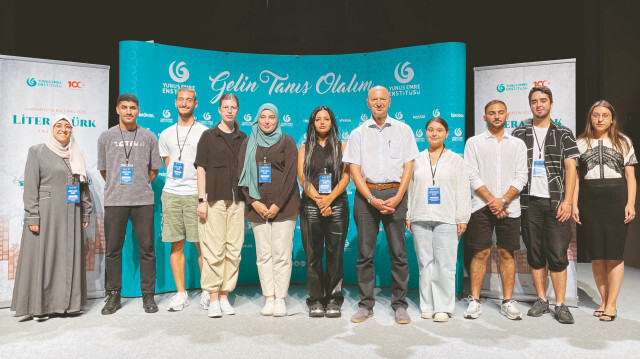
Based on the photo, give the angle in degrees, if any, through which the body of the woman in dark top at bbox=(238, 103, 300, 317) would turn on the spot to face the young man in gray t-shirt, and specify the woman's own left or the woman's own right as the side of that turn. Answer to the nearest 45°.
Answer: approximately 90° to the woman's own right

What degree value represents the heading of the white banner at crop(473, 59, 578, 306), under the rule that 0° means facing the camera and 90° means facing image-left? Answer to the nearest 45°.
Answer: approximately 0°

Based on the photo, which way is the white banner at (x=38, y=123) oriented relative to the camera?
toward the camera

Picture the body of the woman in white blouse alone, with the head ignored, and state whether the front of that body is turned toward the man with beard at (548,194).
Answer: no

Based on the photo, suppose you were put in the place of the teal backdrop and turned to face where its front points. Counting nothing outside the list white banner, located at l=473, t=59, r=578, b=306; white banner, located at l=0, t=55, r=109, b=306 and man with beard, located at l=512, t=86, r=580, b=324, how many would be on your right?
1

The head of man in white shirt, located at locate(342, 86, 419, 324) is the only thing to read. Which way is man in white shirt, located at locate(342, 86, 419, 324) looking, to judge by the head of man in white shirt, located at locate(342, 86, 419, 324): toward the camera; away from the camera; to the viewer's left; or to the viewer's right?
toward the camera

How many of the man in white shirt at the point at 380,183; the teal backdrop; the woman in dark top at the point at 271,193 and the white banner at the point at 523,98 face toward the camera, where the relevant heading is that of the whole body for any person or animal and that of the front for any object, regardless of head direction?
4

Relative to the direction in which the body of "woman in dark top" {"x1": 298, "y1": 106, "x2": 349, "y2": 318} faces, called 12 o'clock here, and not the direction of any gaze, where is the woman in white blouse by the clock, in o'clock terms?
The woman in white blouse is roughly at 9 o'clock from the woman in dark top.

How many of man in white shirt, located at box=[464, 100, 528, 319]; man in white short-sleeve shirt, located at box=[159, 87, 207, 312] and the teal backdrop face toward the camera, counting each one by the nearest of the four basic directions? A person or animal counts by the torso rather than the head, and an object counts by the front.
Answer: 3

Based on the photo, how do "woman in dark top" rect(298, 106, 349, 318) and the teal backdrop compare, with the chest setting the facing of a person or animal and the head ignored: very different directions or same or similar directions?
same or similar directions

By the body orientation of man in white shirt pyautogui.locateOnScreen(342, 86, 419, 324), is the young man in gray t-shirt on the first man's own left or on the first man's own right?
on the first man's own right

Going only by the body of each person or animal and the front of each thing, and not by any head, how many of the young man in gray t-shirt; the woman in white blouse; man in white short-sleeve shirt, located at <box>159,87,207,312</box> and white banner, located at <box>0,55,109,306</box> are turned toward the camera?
4

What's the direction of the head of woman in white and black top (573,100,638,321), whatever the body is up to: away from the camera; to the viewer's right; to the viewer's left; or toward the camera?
toward the camera

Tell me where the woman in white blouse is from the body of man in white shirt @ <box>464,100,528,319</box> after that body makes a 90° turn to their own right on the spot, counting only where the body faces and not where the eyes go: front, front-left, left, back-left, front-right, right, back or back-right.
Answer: front-left

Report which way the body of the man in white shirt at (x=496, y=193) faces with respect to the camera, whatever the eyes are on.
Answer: toward the camera

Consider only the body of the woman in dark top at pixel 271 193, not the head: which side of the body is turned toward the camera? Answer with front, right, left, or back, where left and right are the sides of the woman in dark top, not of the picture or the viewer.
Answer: front

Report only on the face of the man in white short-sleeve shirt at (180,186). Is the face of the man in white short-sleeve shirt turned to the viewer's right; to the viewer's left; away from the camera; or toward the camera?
toward the camera

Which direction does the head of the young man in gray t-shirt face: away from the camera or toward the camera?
toward the camera

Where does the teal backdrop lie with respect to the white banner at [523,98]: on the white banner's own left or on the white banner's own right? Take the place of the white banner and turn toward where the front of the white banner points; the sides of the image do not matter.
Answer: on the white banner's own right
